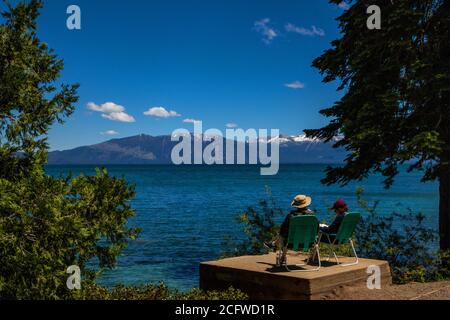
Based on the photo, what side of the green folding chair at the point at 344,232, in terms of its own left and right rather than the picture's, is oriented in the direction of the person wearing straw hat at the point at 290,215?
left

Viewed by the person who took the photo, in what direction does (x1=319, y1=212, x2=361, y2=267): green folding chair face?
facing away from the viewer and to the left of the viewer
